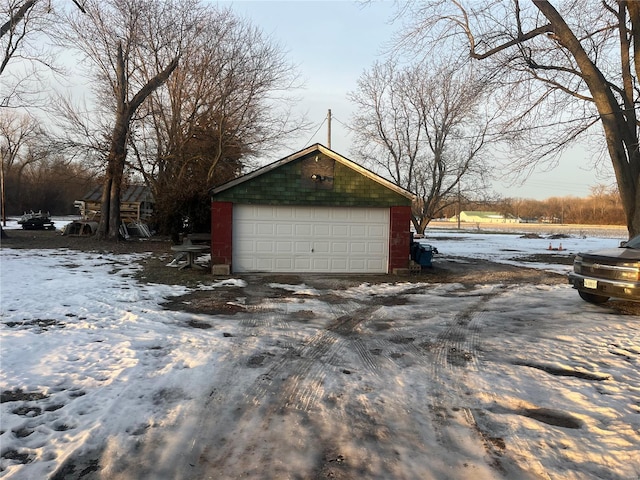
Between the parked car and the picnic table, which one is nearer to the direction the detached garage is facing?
the parked car

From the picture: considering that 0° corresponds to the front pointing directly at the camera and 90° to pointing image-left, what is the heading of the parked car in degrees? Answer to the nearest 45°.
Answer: approximately 45°

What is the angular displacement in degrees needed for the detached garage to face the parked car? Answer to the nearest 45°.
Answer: approximately 45° to its left

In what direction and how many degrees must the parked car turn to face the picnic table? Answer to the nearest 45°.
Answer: approximately 45° to its right

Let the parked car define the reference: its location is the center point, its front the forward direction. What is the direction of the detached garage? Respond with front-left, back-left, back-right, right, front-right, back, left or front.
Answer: front-right

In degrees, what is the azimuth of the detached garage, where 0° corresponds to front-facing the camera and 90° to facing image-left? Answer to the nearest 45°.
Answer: approximately 0°

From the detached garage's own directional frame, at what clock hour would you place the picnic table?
The picnic table is roughly at 3 o'clock from the detached garage.

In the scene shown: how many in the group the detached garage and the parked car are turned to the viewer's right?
0

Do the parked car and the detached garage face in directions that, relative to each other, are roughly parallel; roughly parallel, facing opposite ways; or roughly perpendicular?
roughly perpendicular

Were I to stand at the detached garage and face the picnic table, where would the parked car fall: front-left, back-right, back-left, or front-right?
back-left
